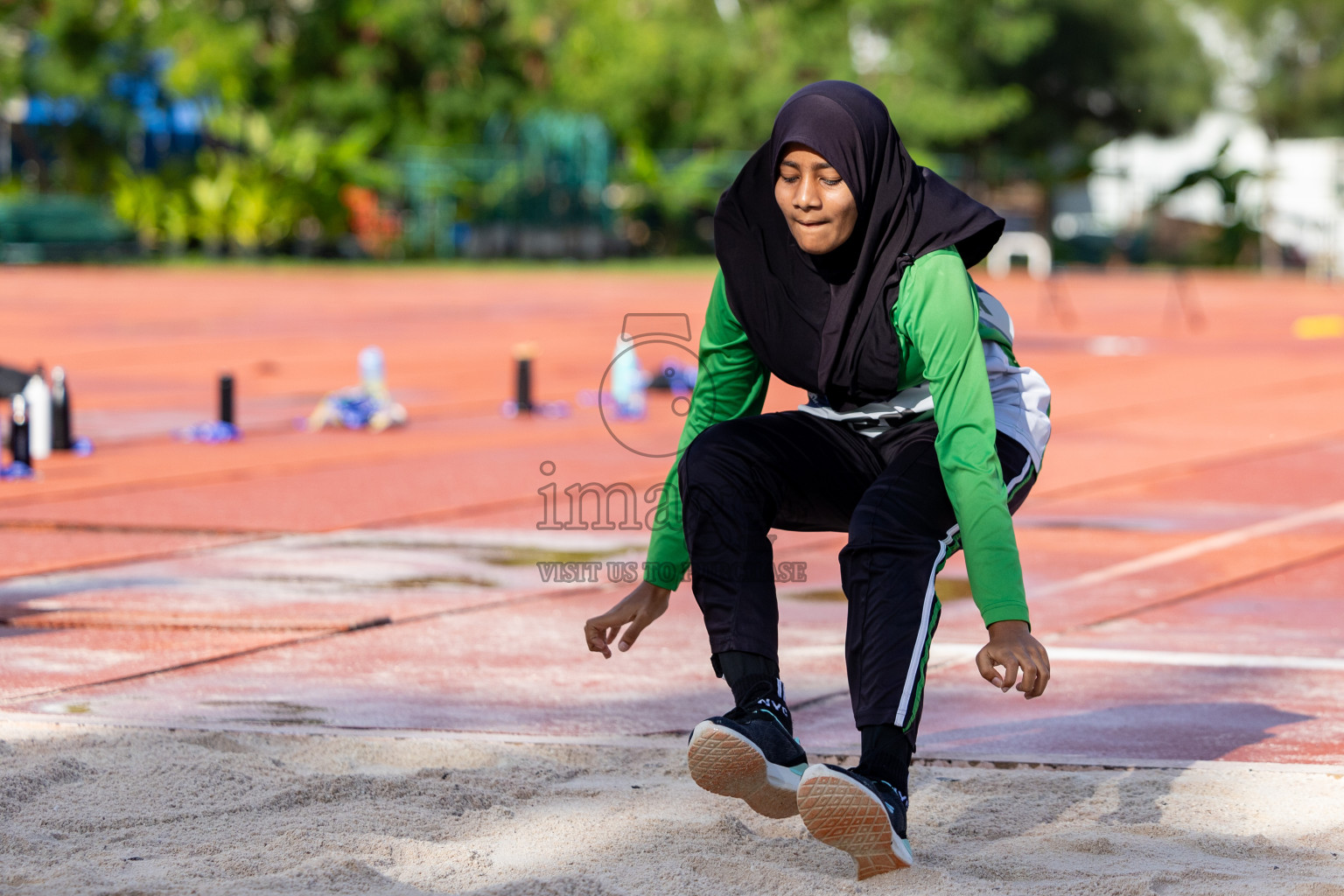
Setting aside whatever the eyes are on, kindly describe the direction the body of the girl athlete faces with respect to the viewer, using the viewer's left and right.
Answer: facing the viewer and to the left of the viewer

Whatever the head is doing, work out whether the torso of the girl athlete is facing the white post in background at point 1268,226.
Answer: no

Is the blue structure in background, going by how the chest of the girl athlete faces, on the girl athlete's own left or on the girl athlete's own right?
on the girl athlete's own right

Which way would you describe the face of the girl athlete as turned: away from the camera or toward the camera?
toward the camera

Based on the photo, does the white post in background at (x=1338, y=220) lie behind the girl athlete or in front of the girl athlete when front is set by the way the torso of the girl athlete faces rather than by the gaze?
behind
